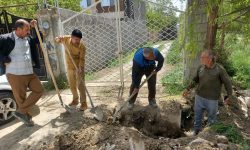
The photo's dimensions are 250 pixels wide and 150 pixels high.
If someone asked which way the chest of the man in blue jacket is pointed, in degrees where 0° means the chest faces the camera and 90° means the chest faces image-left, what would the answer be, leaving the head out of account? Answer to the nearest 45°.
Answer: approximately 0°

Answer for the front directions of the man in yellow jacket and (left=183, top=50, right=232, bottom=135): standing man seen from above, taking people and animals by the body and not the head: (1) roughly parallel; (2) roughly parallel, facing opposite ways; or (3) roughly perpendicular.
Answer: roughly perpendicular

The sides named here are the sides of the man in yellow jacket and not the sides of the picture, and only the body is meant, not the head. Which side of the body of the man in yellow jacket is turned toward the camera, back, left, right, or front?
front

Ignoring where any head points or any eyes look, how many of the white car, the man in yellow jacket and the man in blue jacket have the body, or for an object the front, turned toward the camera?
2

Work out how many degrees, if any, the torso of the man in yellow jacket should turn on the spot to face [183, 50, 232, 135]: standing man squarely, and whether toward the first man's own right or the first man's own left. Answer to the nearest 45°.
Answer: approximately 45° to the first man's own left

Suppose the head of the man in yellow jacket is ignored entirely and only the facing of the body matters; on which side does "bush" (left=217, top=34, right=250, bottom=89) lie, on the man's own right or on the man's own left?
on the man's own left

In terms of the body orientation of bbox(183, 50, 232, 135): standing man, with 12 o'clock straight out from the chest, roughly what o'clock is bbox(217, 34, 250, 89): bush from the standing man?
The bush is roughly at 5 o'clock from the standing man.

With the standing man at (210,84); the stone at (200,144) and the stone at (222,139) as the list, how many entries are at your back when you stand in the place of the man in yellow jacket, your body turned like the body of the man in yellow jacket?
0

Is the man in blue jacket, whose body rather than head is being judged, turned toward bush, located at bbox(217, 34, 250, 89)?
no

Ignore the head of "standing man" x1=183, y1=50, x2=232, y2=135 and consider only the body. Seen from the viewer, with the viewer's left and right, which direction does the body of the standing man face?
facing the viewer and to the left of the viewer

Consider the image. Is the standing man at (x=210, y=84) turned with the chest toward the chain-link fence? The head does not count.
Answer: no
